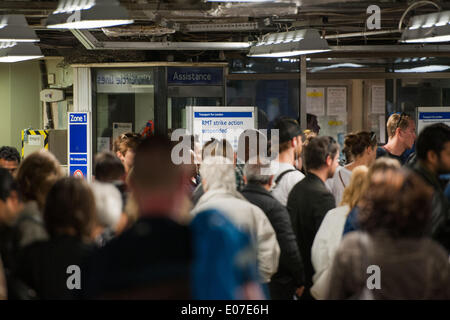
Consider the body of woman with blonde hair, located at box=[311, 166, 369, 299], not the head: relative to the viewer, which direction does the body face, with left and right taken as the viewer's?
facing away from the viewer and to the right of the viewer

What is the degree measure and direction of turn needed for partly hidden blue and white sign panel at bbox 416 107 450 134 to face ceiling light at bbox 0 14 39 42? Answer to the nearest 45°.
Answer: approximately 45° to its right

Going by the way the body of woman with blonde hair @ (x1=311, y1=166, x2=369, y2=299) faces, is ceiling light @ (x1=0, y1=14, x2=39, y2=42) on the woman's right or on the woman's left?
on the woman's left

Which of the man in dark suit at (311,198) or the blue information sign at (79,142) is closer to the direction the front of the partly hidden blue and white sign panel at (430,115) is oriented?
the man in dark suit

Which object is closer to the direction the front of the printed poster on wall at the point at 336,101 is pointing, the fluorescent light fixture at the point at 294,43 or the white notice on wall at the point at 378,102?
the fluorescent light fixture
